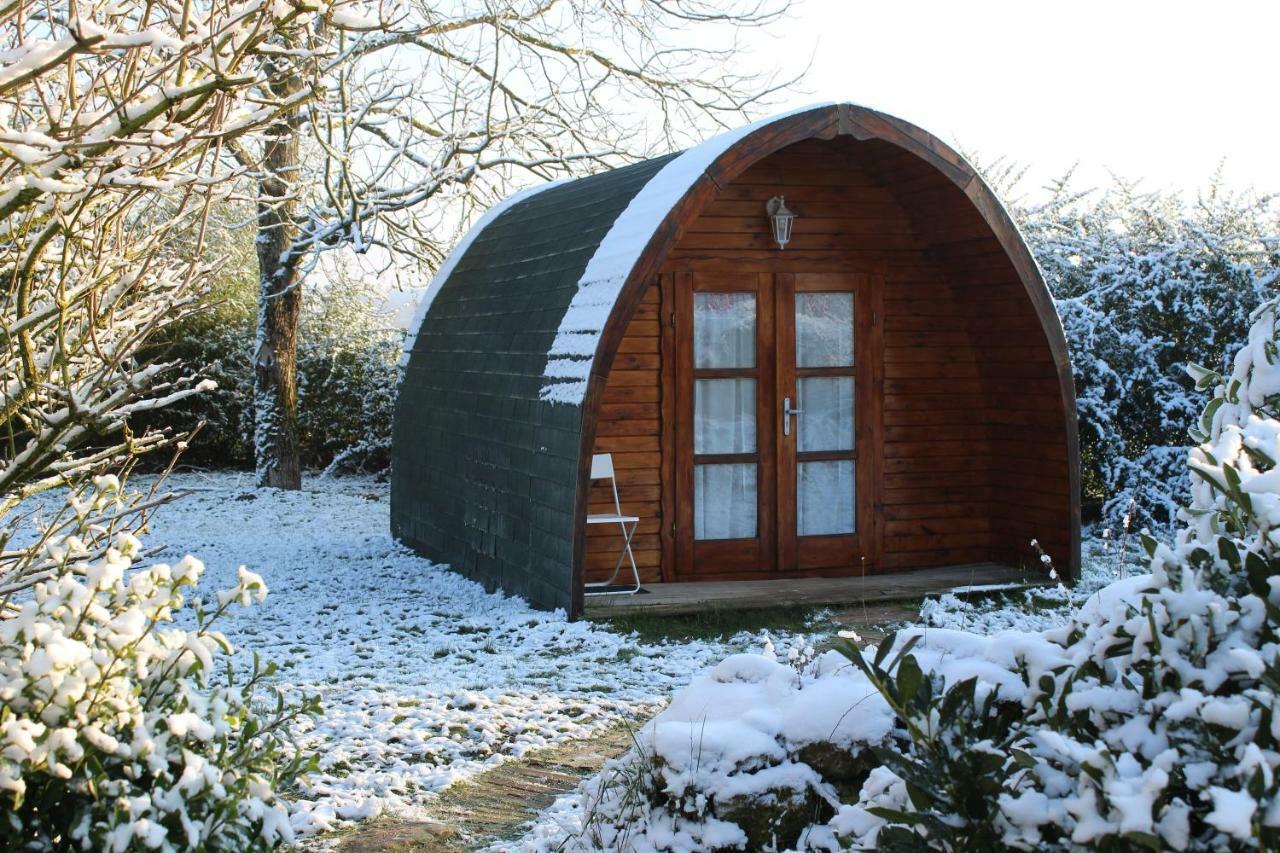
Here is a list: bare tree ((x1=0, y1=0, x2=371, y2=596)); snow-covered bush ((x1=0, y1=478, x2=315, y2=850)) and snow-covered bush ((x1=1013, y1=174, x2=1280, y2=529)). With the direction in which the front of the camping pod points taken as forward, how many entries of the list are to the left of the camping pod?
1

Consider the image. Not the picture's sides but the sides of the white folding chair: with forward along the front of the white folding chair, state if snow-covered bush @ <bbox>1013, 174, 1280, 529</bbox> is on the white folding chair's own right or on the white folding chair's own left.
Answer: on the white folding chair's own left

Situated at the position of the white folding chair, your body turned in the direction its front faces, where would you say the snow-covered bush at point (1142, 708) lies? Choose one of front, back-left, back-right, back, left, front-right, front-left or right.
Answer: front-right

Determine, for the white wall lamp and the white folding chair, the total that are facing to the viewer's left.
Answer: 0

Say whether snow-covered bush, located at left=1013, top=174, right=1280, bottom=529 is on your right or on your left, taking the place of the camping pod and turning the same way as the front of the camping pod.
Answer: on your left

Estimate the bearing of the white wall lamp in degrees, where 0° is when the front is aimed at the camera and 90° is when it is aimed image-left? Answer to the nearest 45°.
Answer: approximately 315°

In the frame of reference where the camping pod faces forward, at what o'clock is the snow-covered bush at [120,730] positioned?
The snow-covered bush is roughly at 2 o'clock from the camping pod.

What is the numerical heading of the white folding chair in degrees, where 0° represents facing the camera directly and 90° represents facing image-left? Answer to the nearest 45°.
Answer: approximately 315°

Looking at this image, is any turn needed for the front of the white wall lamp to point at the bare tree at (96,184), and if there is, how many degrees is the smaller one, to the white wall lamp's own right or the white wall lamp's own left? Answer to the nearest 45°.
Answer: approximately 45° to the white wall lamp's own right

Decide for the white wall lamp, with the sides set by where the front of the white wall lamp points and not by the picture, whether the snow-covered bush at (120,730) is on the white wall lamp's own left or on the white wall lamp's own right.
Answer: on the white wall lamp's own right

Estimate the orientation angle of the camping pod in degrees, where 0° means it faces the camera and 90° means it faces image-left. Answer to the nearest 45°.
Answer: approximately 315°
